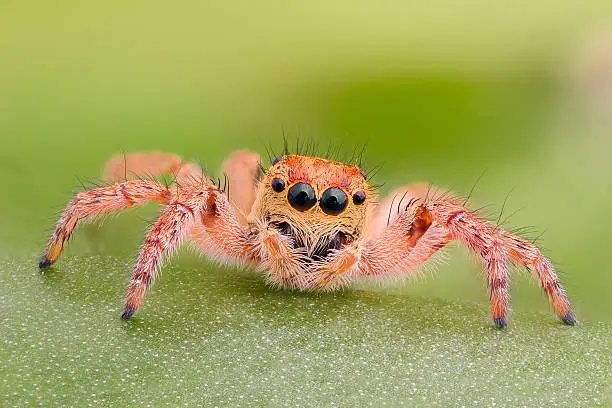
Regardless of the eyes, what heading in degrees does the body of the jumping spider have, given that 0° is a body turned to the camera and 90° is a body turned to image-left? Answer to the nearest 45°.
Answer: approximately 0°
